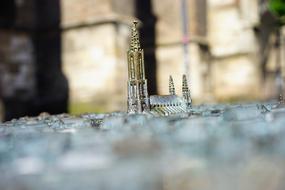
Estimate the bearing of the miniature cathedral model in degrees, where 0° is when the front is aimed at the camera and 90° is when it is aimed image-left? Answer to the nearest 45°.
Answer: approximately 45°

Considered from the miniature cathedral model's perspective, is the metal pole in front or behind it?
behind

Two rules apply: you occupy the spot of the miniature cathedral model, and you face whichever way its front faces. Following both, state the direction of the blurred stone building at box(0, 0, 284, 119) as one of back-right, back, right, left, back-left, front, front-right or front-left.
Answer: back-right

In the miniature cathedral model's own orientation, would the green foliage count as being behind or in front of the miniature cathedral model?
behind
